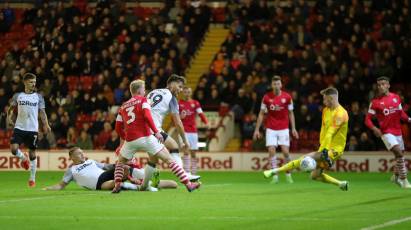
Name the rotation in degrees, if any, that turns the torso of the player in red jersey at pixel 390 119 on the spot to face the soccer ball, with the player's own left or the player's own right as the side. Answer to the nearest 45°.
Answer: approximately 45° to the player's own right

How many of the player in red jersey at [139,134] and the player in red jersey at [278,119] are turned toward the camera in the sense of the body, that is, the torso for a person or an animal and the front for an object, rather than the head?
1

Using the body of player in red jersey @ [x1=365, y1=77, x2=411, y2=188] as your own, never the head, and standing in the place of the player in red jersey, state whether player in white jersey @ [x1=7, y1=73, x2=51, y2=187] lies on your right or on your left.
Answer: on your right

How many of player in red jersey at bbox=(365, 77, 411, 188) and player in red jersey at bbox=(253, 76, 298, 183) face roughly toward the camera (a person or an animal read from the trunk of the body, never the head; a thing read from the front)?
2

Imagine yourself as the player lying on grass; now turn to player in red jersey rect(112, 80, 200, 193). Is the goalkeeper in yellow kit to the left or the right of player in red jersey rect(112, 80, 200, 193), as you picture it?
left

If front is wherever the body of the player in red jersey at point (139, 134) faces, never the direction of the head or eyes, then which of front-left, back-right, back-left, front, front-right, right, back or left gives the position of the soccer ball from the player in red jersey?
front-right

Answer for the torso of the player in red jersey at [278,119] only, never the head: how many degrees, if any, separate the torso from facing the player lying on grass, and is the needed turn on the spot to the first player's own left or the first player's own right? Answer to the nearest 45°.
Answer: approximately 45° to the first player's own right

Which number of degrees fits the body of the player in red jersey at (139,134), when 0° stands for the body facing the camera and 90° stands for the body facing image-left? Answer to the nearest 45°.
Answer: approximately 225°
